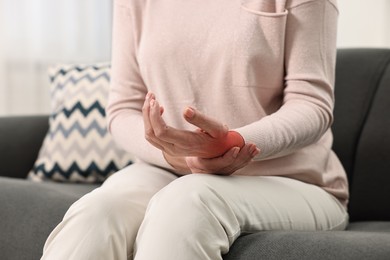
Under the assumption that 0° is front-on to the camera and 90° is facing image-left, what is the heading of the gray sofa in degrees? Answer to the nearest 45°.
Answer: approximately 45°

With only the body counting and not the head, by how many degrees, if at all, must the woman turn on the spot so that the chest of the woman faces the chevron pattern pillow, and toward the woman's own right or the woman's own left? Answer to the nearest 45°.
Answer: approximately 90° to the woman's own right

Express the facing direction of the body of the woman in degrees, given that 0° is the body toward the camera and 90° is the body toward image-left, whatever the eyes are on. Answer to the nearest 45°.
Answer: approximately 45°
